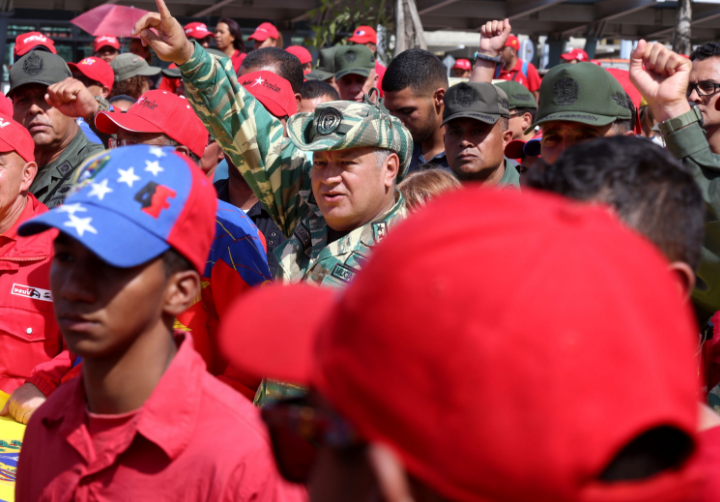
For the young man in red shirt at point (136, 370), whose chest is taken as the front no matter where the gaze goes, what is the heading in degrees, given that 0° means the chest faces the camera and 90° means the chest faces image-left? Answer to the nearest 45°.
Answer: approximately 45°

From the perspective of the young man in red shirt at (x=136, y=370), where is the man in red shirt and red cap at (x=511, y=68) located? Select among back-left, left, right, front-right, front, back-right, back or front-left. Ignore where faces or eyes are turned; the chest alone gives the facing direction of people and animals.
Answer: back

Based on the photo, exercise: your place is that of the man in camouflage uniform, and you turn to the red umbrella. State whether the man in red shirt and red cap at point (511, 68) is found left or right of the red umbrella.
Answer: right

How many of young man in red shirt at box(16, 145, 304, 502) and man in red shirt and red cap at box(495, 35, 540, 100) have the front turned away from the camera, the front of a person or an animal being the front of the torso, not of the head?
0

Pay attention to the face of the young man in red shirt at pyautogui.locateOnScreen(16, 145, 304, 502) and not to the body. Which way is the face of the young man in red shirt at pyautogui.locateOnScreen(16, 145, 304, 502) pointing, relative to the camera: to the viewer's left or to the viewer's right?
to the viewer's left

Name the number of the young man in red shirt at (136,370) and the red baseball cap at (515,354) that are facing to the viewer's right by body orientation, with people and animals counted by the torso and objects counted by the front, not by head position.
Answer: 0

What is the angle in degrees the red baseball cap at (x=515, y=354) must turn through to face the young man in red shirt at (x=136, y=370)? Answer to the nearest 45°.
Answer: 0° — it already faces them

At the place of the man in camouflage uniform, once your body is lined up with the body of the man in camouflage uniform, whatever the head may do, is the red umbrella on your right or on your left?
on your right

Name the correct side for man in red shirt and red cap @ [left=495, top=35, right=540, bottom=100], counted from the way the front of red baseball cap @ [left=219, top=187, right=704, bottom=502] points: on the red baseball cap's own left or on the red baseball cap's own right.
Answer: on the red baseball cap's own right

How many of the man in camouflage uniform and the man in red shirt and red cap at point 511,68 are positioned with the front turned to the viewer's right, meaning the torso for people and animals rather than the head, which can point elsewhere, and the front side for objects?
0

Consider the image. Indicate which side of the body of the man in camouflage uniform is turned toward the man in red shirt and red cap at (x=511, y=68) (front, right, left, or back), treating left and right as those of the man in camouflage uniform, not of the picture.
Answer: back

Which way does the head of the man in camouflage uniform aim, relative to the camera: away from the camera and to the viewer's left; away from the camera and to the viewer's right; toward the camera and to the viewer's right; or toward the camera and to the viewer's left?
toward the camera and to the viewer's left

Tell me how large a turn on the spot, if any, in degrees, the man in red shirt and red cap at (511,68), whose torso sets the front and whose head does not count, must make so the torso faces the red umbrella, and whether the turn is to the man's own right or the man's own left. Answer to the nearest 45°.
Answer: approximately 45° to the man's own right

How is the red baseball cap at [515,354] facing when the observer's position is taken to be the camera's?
facing away from the viewer and to the left of the viewer
